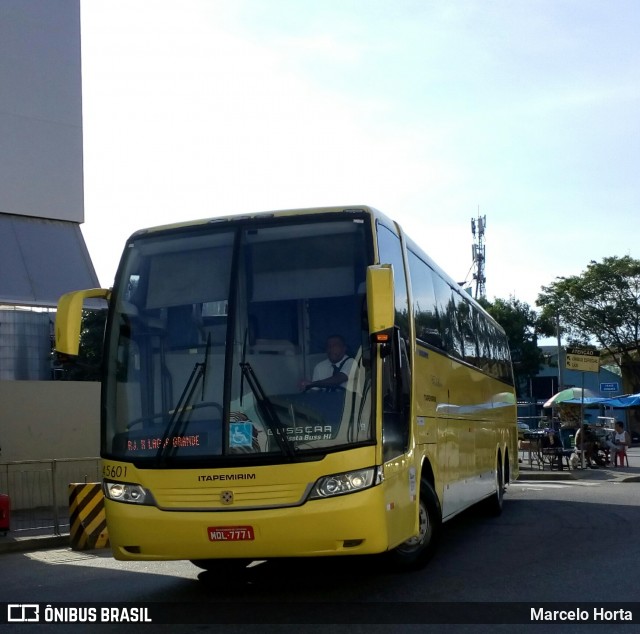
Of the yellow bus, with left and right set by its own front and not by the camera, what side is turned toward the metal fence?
right

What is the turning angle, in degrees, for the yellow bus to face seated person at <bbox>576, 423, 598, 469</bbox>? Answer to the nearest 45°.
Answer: approximately 180°

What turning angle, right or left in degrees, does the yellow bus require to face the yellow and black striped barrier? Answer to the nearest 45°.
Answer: approximately 90° to its right

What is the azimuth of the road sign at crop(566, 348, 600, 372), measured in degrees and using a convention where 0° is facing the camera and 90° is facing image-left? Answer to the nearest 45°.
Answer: approximately 0°

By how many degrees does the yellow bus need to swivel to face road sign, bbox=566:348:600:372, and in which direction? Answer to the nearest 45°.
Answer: approximately 180°

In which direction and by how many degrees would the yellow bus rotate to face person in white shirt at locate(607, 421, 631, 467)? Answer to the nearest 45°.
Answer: approximately 180°

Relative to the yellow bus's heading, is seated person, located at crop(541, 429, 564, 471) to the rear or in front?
to the rear

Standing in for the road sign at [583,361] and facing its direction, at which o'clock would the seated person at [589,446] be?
The seated person is roughly at 6 o'clock from the road sign.

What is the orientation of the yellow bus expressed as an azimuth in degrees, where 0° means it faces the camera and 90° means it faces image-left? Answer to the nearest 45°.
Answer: approximately 45°
